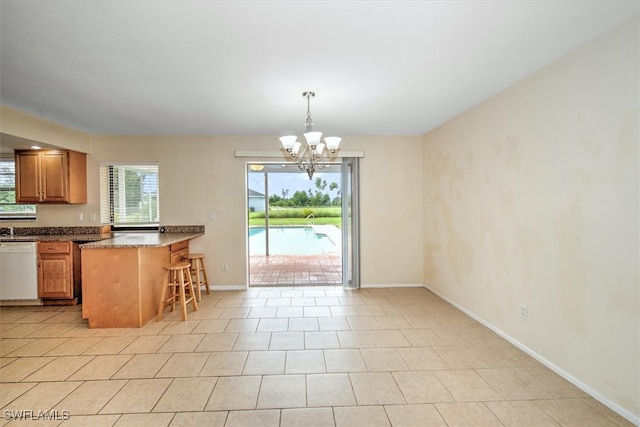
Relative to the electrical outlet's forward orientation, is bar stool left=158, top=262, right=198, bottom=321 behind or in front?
in front

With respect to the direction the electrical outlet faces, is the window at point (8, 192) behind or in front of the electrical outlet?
in front

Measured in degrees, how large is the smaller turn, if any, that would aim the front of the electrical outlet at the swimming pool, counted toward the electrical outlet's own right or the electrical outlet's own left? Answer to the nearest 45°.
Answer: approximately 90° to the electrical outlet's own right

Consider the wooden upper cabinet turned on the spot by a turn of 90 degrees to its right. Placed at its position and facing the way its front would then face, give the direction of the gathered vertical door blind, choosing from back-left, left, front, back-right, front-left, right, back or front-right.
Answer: back

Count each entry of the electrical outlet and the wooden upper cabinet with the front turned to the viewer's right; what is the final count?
0

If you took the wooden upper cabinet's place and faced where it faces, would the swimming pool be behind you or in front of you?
behind

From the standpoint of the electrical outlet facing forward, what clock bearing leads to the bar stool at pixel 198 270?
The bar stool is roughly at 1 o'clock from the electrical outlet.

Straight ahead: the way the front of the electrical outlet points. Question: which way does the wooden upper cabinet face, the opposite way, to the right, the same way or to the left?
to the left

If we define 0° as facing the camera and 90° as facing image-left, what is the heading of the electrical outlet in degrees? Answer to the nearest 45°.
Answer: approximately 45°

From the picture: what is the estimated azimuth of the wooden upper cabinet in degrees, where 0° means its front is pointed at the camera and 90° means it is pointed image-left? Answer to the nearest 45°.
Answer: approximately 45°

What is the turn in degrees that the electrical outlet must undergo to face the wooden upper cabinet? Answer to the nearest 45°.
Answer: approximately 45° to its right

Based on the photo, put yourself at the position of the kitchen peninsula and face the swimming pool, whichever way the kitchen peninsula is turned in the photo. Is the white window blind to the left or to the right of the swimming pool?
left

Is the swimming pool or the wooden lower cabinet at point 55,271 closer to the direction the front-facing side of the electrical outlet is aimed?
the wooden lower cabinet
